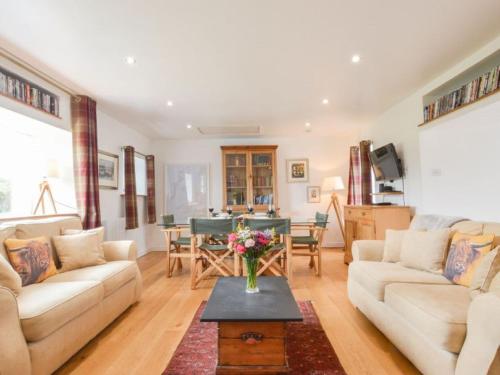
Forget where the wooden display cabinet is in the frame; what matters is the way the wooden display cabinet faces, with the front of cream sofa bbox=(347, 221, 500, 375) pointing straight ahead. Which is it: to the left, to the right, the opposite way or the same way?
to the left

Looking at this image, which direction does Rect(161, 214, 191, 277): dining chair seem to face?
to the viewer's right

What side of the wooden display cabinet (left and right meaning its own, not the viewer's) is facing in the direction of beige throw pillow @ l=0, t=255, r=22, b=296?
front

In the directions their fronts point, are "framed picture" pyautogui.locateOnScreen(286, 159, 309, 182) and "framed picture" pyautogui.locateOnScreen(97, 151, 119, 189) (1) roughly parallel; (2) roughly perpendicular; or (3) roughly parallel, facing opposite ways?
roughly perpendicular

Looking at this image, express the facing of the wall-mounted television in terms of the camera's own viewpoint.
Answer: facing the viewer and to the left of the viewer

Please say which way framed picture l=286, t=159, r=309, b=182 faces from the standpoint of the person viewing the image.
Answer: facing the viewer

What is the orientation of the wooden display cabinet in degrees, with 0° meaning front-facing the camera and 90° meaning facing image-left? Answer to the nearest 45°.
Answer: approximately 0°

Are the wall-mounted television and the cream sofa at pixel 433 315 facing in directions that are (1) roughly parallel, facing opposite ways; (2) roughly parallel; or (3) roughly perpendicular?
roughly parallel

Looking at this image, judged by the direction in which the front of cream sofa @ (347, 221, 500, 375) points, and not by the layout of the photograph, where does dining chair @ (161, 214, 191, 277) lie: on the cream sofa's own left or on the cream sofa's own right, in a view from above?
on the cream sofa's own right

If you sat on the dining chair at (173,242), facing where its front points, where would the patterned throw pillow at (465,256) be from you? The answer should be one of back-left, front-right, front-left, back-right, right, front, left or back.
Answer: front-right

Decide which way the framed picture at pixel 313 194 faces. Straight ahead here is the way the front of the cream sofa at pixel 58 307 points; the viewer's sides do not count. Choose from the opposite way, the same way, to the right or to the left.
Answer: to the right

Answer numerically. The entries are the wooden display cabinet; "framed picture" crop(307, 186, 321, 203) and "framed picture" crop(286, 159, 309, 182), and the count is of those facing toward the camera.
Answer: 3

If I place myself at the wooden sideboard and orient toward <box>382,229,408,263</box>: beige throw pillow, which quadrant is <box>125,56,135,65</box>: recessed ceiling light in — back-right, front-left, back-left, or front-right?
front-right

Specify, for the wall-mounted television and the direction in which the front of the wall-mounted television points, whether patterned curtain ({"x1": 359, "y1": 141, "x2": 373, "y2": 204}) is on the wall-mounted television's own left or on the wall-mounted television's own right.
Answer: on the wall-mounted television's own right

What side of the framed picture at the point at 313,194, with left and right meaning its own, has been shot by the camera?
front

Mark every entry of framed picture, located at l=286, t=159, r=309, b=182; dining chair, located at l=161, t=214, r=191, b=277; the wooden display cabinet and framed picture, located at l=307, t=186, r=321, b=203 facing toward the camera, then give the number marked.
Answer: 3
